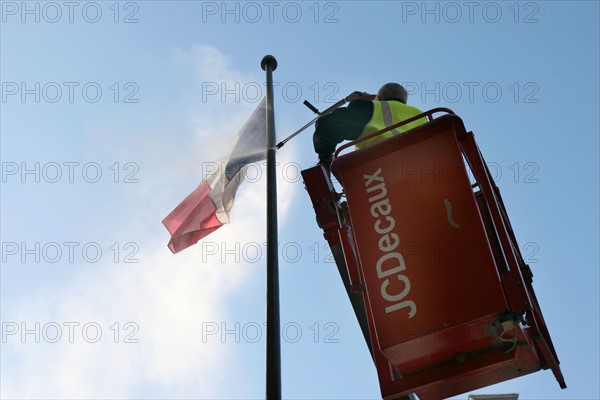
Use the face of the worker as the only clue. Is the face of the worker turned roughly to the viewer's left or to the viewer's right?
to the viewer's left

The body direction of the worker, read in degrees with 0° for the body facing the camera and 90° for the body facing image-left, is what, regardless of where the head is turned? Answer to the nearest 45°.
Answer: approximately 135°

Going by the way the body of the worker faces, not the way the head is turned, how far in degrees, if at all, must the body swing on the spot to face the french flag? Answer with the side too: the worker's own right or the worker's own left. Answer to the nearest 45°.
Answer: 0° — they already face it
